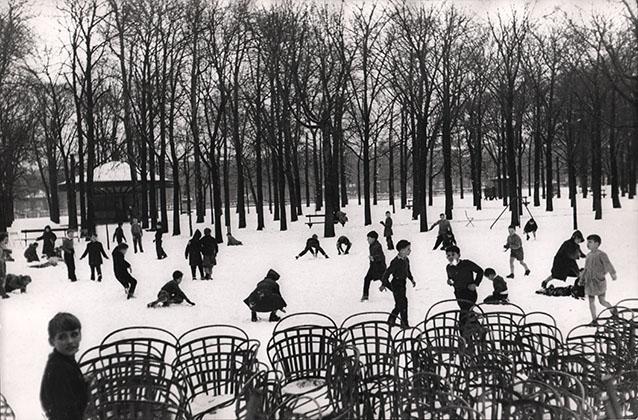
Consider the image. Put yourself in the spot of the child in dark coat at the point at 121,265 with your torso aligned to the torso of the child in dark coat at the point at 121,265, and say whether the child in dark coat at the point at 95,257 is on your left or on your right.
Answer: on your left

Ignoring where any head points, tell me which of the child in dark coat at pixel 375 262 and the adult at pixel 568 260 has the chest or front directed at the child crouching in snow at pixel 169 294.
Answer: the child in dark coat

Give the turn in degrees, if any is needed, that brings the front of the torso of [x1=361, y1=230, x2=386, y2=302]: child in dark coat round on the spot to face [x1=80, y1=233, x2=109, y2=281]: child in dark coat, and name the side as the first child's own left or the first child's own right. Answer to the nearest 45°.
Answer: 0° — they already face them

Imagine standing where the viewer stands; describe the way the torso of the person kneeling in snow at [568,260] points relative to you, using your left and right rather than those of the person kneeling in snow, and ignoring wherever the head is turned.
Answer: facing to the right of the viewer

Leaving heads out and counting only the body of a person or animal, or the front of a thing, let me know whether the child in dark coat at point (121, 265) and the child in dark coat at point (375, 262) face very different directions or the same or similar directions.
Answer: very different directions

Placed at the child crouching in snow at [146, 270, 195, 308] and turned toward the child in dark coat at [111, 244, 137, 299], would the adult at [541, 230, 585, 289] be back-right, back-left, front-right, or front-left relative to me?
back-right

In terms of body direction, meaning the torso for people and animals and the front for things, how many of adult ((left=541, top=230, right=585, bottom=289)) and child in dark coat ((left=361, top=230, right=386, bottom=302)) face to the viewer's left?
1

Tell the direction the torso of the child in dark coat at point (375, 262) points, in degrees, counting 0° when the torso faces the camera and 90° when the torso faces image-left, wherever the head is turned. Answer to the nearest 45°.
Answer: approximately 90°

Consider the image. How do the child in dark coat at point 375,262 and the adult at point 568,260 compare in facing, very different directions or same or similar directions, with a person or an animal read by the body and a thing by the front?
very different directions

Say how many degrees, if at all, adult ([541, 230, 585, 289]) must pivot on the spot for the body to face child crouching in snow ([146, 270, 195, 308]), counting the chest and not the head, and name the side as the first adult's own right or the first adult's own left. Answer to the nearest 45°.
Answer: approximately 135° to the first adult's own right

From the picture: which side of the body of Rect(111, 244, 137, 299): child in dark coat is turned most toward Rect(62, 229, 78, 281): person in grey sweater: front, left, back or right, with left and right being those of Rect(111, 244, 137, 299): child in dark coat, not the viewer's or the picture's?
left
